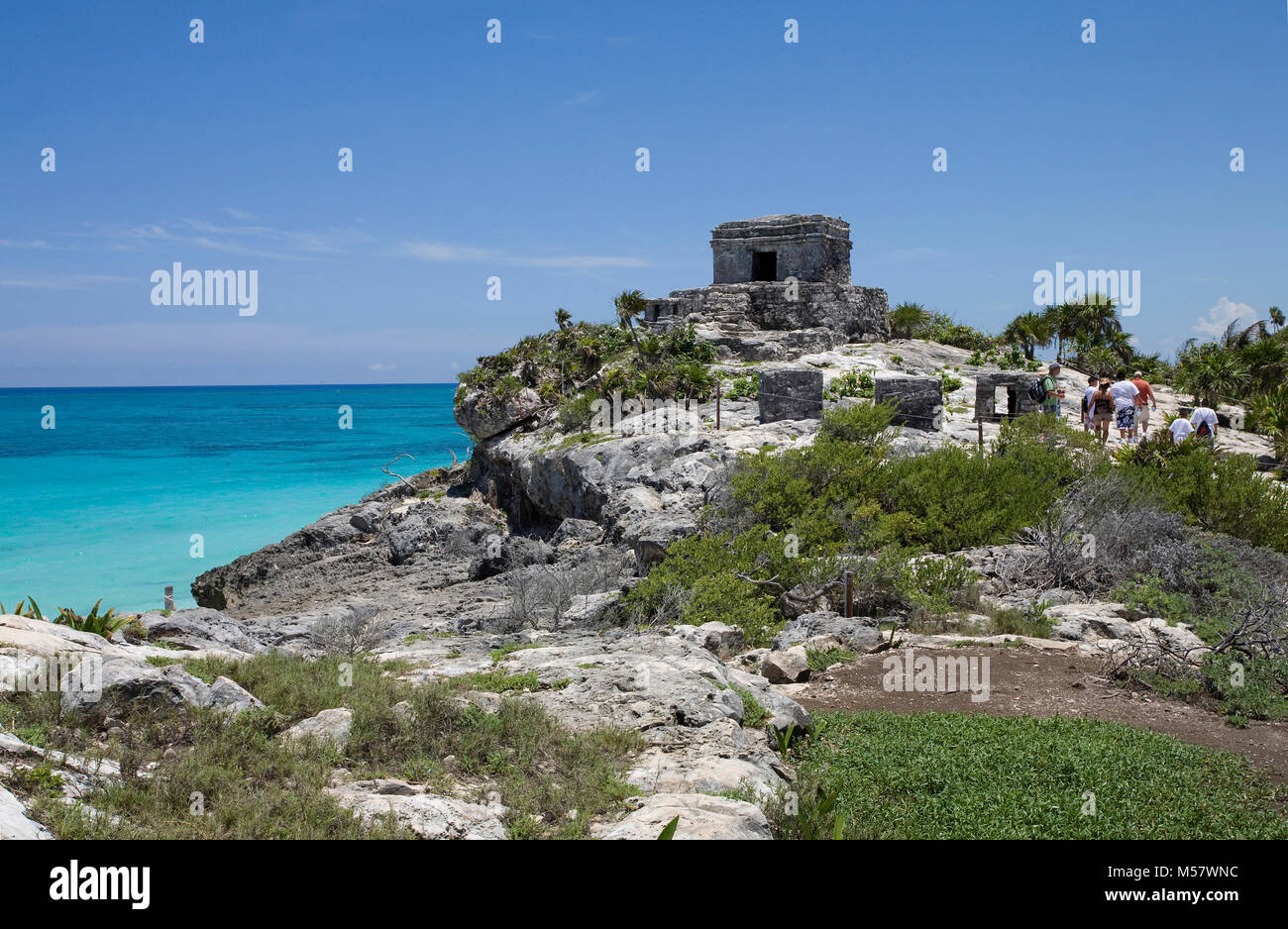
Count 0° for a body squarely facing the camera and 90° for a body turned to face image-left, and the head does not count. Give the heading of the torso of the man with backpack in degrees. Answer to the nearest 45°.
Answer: approximately 270°

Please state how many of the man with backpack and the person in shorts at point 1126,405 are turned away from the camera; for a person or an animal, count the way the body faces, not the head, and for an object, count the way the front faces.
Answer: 1

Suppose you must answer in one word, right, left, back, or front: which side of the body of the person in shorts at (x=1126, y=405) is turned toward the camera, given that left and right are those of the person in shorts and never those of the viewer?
back

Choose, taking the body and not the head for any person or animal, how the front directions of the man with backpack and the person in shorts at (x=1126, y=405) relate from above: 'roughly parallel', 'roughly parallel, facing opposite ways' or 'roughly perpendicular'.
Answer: roughly perpendicular

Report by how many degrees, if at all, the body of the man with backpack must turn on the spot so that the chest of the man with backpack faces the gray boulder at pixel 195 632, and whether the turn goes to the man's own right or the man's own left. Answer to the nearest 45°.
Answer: approximately 135° to the man's own right

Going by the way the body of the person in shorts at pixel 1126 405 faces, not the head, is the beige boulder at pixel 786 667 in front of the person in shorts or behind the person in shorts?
behind

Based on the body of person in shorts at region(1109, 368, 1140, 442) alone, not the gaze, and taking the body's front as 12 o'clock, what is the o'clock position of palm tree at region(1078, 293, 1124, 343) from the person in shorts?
The palm tree is roughly at 12 o'clock from the person in shorts.

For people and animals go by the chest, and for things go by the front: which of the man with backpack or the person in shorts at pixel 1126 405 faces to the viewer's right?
the man with backpack

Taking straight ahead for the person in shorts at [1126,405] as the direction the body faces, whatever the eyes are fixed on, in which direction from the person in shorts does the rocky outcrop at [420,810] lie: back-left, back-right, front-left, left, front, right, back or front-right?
back
